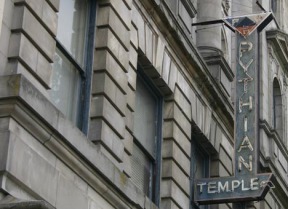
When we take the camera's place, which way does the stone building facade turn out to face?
facing the viewer and to the right of the viewer
